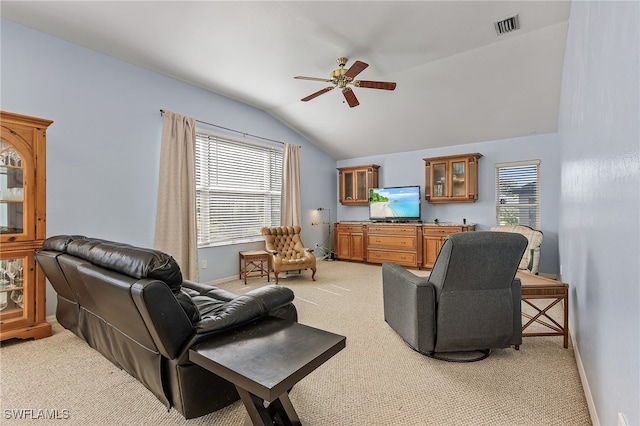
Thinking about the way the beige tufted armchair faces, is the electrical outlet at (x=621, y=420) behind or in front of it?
in front

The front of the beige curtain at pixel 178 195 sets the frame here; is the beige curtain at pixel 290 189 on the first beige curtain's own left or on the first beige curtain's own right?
on the first beige curtain's own left

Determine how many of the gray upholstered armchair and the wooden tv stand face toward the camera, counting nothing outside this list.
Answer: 1

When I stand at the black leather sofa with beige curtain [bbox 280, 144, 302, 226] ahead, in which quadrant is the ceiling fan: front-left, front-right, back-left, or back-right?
front-right

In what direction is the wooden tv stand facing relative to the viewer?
toward the camera

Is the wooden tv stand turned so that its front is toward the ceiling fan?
yes

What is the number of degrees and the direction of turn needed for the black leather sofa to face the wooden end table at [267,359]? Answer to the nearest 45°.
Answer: approximately 90° to its right

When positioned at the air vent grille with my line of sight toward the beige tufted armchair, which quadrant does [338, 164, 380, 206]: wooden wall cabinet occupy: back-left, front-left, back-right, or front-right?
front-right

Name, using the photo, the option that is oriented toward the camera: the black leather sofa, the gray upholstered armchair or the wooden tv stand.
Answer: the wooden tv stand

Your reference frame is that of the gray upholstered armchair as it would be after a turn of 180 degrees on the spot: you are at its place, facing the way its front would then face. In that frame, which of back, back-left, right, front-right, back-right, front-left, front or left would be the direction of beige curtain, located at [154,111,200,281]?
back-right

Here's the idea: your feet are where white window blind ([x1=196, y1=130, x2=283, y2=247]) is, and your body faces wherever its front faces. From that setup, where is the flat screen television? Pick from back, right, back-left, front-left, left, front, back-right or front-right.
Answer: front-left

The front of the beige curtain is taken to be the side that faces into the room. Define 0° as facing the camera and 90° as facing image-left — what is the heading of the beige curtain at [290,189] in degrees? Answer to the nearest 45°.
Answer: approximately 315°

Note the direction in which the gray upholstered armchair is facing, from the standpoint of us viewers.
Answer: facing away from the viewer and to the left of the viewer

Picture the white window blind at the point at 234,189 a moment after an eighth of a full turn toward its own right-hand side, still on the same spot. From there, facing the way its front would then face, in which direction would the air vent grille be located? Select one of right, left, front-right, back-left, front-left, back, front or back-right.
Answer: front-left

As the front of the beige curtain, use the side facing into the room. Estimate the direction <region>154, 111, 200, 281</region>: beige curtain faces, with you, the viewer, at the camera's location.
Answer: facing the viewer and to the right of the viewer

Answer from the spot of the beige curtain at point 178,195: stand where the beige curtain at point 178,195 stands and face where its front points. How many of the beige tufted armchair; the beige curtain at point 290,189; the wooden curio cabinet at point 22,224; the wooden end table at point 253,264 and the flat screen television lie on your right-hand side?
1

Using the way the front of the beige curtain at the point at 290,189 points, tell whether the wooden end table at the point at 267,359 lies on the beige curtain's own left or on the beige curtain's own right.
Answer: on the beige curtain's own right

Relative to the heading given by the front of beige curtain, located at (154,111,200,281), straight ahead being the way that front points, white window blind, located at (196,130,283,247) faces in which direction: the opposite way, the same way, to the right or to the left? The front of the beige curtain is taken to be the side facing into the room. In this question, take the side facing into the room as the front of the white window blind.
the same way
